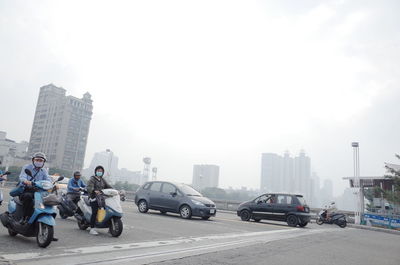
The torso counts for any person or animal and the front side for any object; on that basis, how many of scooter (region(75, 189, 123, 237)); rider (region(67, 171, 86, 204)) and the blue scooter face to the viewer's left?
0

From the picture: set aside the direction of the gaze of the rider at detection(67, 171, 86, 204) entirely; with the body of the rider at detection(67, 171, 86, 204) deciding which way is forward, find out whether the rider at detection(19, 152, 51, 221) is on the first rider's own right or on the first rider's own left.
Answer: on the first rider's own right

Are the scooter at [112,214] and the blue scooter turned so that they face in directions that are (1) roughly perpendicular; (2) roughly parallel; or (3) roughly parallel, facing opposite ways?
roughly parallel

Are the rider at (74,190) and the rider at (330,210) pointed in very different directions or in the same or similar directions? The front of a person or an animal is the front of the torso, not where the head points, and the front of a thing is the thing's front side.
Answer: very different directions

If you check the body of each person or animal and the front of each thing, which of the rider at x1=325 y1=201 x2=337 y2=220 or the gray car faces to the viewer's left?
the rider

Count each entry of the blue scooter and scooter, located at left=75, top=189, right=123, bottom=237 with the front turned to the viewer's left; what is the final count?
0

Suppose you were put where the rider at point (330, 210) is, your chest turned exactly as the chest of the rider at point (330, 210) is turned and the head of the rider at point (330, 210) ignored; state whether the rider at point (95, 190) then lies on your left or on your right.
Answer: on your left

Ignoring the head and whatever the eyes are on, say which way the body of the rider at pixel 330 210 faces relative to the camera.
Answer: to the viewer's left

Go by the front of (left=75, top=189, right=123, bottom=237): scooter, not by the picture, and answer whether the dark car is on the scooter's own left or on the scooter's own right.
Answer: on the scooter's own left

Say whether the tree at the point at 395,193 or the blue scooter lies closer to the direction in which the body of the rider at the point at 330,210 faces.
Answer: the blue scooter

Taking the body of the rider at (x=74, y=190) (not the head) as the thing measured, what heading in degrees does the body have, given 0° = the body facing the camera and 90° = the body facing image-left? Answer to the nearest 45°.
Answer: approximately 315°
